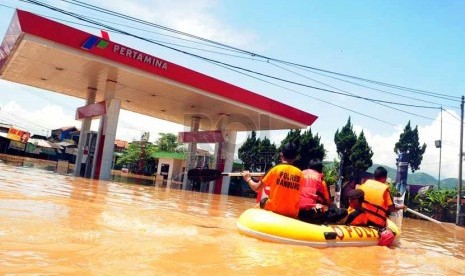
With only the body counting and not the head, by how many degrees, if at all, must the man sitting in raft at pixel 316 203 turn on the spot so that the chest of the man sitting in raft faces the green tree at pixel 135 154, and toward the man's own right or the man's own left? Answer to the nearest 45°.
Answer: approximately 90° to the man's own left

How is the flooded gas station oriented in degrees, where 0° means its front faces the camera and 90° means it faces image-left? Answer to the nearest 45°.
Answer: approximately 315°

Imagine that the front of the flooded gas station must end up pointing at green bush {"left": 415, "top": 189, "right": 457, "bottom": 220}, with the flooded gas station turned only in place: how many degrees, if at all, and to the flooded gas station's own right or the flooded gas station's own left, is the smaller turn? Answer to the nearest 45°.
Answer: approximately 90° to the flooded gas station's own left

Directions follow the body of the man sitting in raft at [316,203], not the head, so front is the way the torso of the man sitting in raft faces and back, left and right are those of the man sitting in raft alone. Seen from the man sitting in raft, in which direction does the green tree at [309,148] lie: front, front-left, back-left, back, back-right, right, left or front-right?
front-left

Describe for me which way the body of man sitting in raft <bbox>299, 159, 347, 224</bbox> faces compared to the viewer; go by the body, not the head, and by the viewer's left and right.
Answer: facing away from the viewer and to the right of the viewer

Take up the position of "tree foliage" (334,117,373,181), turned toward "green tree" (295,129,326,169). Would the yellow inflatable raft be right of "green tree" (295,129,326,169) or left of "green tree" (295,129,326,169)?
left
